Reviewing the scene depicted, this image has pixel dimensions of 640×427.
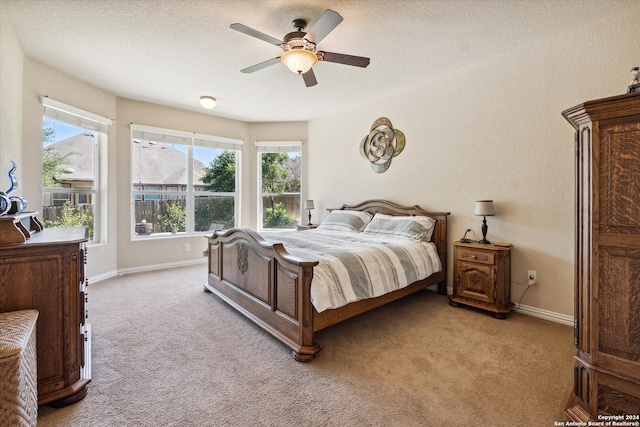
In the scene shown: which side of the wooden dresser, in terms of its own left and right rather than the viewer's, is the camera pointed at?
right

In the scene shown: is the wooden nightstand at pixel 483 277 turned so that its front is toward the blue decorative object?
yes

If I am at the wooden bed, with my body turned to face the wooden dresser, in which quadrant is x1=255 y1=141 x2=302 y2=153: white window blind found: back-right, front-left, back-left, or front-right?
back-right

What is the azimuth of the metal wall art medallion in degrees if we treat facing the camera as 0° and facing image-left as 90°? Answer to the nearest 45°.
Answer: approximately 45°

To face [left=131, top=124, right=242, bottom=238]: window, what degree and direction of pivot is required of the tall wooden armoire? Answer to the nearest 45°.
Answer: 0° — it already faces it

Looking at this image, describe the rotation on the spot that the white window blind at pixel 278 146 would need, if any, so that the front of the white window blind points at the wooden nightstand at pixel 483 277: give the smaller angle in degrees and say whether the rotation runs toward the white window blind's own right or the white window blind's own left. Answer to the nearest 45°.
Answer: approximately 45° to the white window blind's own left

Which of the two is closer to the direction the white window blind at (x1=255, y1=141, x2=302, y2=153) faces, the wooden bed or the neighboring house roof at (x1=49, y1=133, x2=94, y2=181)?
the wooden bed

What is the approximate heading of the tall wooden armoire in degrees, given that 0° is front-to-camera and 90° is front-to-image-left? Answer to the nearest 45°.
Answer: approximately 90°
